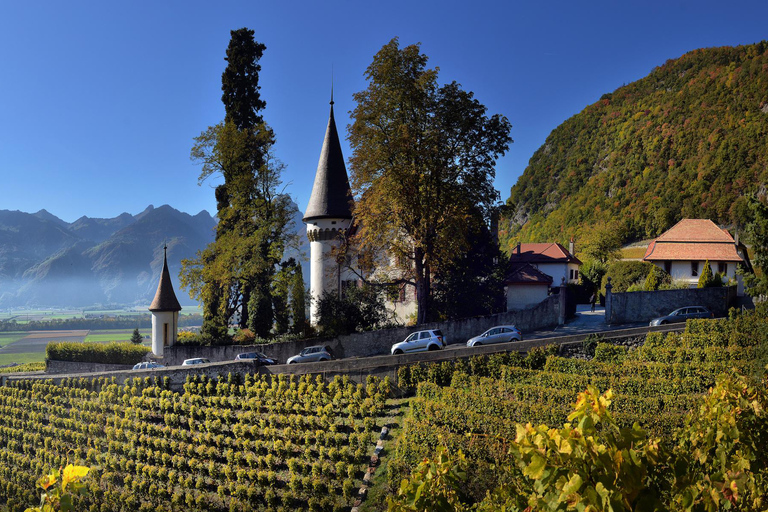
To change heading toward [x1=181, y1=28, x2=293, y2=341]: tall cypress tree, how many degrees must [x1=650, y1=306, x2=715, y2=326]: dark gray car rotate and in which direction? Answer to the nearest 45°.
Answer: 0° — it already faces it

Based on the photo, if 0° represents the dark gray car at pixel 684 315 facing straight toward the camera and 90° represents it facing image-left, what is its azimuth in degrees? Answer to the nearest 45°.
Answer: approximately 90°

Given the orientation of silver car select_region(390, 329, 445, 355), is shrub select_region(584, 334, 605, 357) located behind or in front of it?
behind

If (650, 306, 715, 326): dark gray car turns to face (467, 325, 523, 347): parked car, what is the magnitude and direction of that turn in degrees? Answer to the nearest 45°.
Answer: approximately 45° to its left

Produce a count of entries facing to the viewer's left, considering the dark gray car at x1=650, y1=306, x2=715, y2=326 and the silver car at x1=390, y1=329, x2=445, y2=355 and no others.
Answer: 2

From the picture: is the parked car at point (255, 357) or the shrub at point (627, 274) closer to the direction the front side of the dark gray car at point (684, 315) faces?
the parked car

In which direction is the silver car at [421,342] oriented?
to the viewer's left

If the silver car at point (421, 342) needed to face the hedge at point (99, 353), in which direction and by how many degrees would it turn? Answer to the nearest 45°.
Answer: approximately 45° to its right

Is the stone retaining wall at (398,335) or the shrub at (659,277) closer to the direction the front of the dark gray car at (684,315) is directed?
the stone retaining wall
